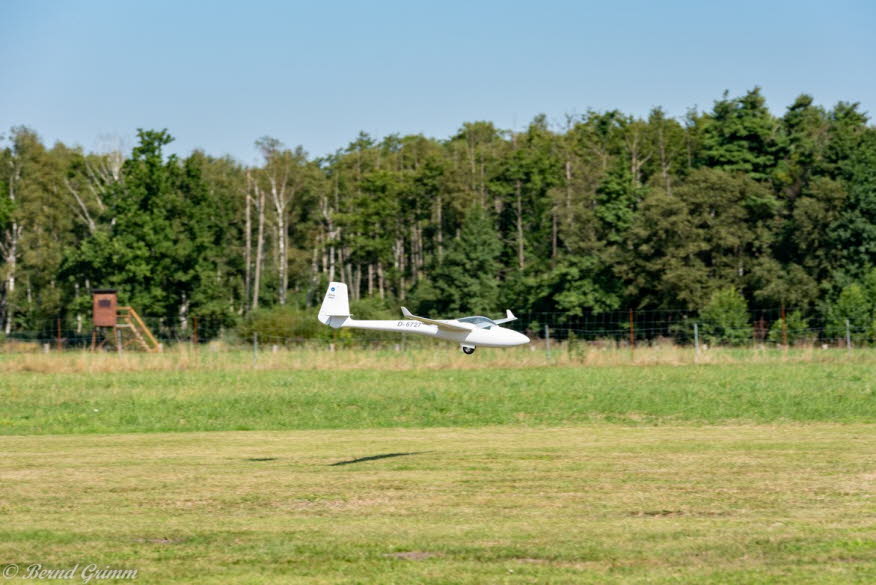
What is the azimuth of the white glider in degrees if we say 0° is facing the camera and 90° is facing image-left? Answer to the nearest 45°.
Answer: approximately 270°

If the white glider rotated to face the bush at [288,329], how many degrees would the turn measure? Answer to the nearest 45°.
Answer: approximately 90° to its left
